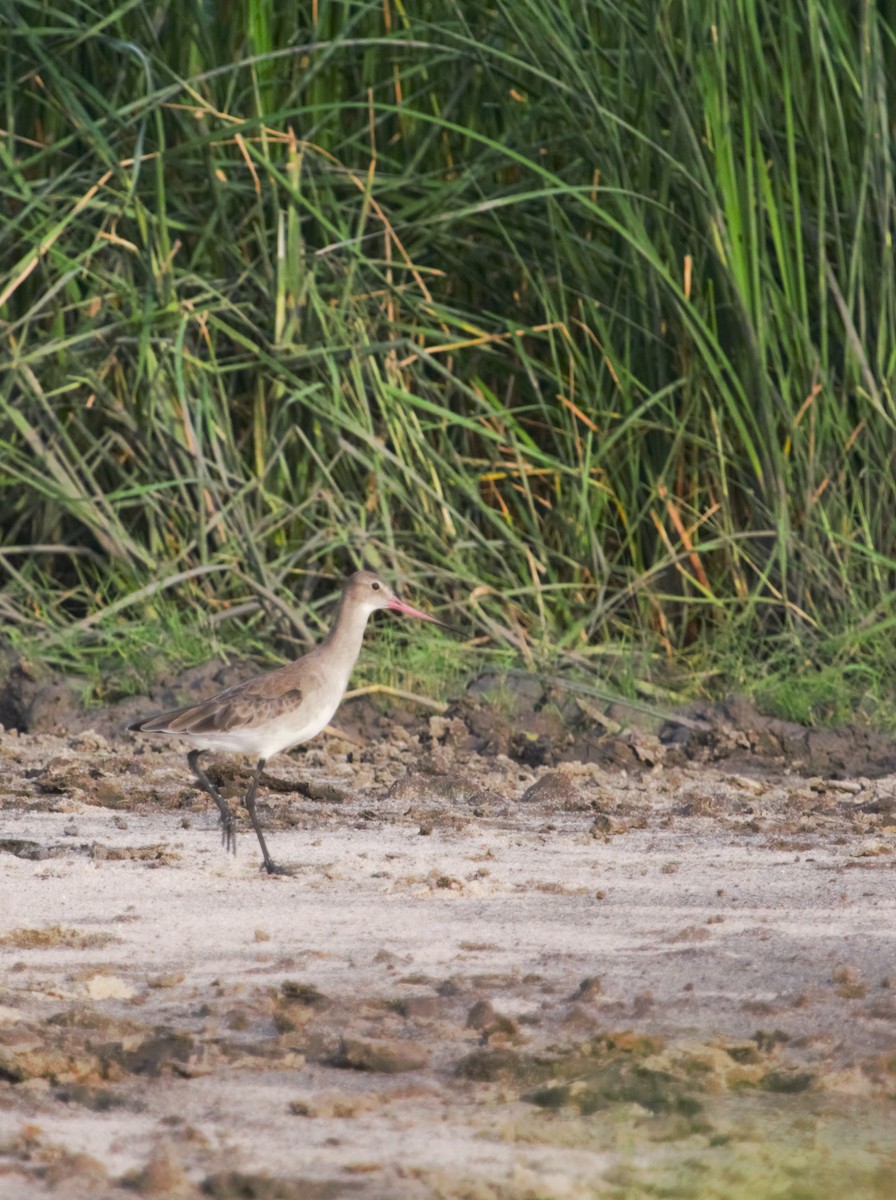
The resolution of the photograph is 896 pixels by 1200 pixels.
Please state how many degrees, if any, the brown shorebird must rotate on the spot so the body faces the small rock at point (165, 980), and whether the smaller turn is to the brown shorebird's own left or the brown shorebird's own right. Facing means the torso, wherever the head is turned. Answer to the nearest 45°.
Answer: approximately 90° to the brown shorebird's own right

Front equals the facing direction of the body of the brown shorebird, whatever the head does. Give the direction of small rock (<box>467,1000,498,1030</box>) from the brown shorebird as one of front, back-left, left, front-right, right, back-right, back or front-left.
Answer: right

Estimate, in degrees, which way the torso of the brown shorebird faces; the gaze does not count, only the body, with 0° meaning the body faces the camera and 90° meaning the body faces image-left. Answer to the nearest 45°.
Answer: approximately 270°

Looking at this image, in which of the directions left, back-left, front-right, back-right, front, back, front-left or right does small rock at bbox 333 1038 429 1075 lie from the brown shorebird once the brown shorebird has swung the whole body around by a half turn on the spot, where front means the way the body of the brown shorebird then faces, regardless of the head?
left

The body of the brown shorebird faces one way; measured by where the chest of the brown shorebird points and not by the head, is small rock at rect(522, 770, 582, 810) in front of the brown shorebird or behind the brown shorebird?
in front

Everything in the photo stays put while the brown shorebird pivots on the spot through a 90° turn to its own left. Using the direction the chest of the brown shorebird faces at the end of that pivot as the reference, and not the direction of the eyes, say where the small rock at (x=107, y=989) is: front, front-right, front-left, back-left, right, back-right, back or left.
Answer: back
